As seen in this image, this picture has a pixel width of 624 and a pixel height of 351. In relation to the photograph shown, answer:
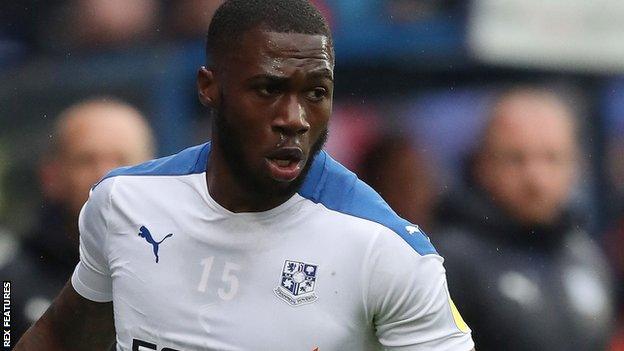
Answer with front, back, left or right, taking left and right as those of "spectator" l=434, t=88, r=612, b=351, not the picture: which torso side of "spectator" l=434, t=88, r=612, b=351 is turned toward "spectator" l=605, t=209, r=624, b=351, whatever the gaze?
left

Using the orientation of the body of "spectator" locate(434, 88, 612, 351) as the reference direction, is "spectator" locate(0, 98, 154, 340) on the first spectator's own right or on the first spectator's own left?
on the first spectator's own right

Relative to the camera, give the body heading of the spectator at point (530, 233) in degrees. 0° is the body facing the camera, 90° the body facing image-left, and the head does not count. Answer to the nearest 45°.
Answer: approximately 0°

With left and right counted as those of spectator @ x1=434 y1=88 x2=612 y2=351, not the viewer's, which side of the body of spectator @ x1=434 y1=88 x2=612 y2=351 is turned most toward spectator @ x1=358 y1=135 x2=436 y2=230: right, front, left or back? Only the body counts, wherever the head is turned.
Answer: right

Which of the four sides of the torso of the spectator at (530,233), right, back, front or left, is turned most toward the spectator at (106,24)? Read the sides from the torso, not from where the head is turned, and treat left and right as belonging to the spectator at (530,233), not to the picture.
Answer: right
